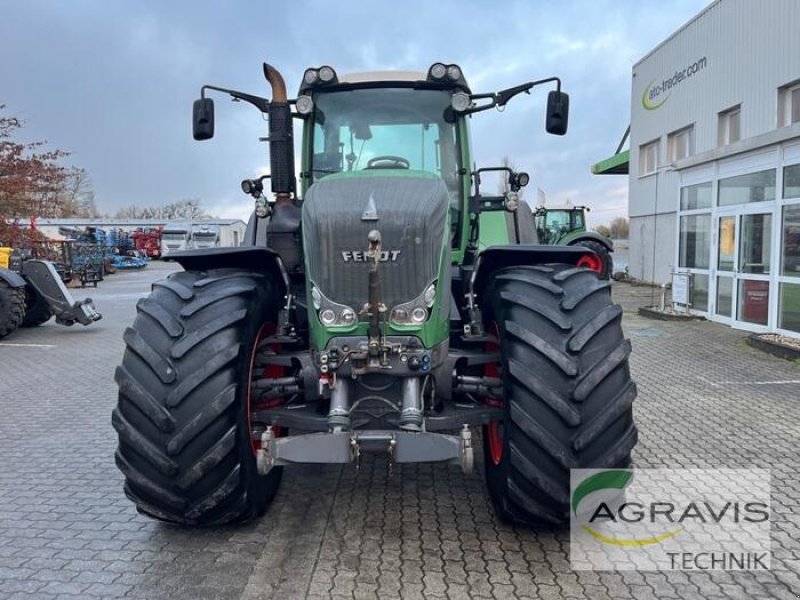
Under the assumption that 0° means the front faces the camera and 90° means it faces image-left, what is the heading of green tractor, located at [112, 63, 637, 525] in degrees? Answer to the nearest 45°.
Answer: approximately 0°

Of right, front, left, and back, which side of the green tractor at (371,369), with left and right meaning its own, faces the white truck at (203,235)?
back

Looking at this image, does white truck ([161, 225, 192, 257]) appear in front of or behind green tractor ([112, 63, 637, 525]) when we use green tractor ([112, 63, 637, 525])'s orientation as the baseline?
behind

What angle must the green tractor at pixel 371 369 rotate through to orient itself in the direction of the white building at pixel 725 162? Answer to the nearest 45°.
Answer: approximately 135° to its left

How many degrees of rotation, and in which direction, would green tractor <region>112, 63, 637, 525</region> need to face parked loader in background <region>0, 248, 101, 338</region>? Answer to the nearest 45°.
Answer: approximately 135° to its right
